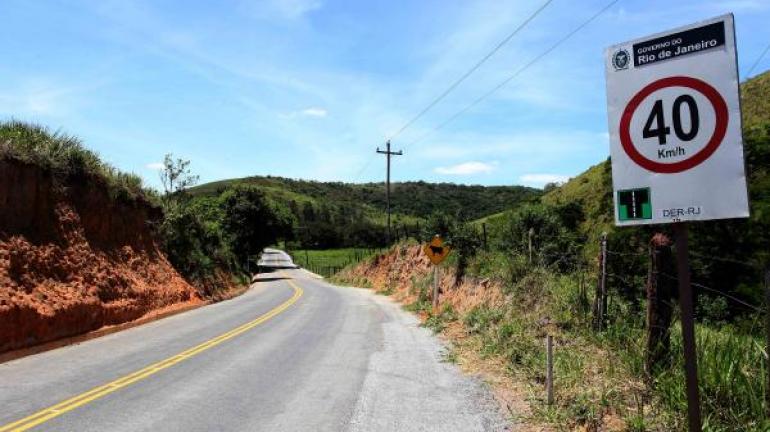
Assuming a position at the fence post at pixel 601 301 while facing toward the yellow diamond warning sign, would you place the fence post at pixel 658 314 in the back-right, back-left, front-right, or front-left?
back-left

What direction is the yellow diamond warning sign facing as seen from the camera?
toward the camera

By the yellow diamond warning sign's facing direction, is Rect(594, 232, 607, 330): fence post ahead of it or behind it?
ahead

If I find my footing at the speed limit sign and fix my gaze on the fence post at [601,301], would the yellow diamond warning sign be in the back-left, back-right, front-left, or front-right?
front-left

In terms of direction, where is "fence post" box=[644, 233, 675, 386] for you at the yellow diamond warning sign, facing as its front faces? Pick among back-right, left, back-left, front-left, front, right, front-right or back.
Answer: front

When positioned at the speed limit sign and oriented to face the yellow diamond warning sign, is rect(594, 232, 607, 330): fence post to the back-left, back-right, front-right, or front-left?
front-right

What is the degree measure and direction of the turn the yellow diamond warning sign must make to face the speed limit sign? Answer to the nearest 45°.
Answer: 0° — it already faces it
